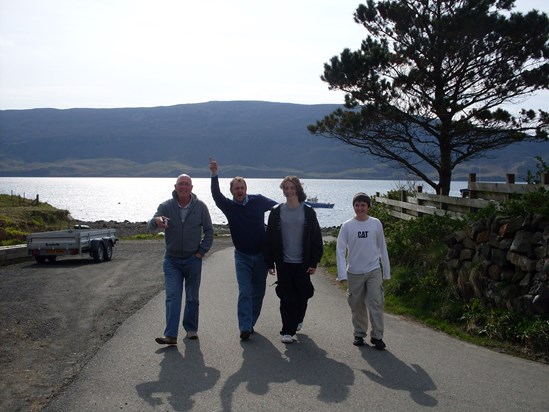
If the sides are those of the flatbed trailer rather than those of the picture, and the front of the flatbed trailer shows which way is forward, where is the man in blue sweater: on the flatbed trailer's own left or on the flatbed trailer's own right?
on the flatbed trailer's own right

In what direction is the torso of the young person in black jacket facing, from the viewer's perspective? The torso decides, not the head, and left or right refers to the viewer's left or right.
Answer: facing the viewer

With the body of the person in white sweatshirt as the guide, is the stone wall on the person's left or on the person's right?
on the person's left

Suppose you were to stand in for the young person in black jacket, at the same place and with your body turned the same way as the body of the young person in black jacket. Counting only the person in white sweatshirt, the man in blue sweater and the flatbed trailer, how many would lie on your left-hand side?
1

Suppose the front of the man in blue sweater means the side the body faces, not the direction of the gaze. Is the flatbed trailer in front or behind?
behind

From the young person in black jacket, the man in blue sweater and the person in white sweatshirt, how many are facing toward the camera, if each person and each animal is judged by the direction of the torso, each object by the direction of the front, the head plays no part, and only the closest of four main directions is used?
3

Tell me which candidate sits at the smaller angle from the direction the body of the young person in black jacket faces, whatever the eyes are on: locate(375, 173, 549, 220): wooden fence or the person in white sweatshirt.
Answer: the person in white sweatshirt

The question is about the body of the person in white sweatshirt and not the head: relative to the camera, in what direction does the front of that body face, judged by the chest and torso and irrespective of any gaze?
toward the camera

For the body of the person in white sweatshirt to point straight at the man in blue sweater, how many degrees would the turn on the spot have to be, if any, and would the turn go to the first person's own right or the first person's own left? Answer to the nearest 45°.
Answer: approximately 90° to the first person's own right

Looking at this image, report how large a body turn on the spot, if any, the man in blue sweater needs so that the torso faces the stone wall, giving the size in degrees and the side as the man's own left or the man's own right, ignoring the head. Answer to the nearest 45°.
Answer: approximately 90° to the man's own left

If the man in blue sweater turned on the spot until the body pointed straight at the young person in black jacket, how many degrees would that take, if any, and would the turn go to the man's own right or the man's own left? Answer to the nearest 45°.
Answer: approximately 45° to the man's own left

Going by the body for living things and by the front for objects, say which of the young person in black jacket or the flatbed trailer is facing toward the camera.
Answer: the young person in black jacket
